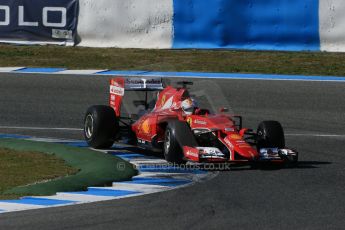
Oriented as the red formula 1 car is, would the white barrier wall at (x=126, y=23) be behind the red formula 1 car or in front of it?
behind

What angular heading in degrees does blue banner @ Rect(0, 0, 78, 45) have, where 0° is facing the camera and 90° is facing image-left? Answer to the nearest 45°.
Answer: approximately 0°

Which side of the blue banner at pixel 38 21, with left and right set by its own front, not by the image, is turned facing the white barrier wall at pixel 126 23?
left

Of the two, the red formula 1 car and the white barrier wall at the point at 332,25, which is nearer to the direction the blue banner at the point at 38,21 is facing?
the red formula 1 car

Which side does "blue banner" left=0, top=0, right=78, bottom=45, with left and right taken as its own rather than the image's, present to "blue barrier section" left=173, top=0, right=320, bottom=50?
left
